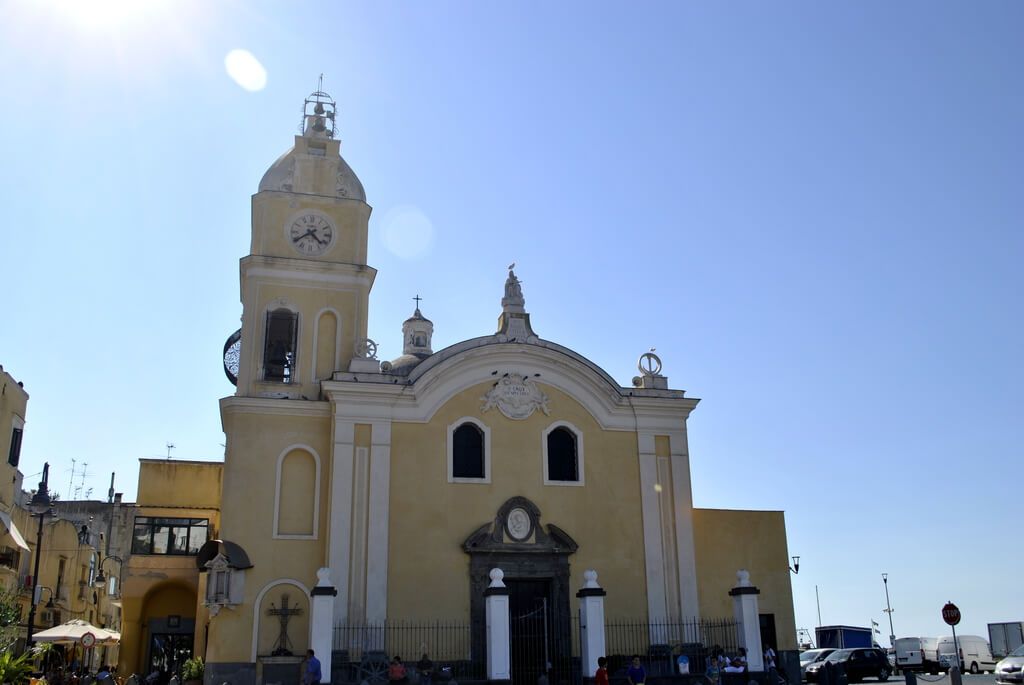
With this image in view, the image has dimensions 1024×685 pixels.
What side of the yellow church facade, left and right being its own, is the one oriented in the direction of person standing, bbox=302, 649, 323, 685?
front

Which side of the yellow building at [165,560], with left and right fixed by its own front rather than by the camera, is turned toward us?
front

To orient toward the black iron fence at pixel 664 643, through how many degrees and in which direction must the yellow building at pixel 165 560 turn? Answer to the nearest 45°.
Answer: approximately 45° to its left

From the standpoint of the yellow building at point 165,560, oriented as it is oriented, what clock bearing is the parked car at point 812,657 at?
The parked car is roughly at 9 o'clock from the yellow building.

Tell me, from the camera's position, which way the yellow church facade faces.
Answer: facing the viewer

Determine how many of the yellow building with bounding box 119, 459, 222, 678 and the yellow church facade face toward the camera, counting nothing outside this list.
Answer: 2

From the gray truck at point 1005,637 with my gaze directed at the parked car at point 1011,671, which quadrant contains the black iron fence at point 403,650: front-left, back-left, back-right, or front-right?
front-right

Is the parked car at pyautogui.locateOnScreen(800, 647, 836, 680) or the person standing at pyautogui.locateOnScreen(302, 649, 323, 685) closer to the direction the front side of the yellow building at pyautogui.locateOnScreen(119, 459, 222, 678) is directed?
the person standing

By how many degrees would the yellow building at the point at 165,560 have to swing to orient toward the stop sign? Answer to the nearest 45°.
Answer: approximately 45° to its left

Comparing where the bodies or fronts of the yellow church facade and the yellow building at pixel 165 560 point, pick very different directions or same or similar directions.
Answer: same or similar directions

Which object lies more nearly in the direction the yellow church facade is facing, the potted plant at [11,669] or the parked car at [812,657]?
the potted plant

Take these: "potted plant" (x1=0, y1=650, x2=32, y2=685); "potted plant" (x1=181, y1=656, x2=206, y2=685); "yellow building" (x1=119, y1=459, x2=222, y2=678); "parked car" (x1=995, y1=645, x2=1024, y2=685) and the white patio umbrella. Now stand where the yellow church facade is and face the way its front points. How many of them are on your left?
1

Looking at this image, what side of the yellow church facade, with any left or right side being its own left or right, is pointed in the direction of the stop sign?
left

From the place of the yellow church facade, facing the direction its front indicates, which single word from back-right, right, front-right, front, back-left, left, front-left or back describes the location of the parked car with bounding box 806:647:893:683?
back-left

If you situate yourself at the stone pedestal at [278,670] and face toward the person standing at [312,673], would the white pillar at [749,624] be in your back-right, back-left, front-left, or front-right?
front-left
